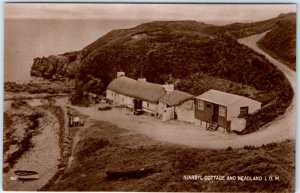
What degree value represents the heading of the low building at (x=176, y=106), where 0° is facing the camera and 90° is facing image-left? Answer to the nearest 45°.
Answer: approximately 45°
